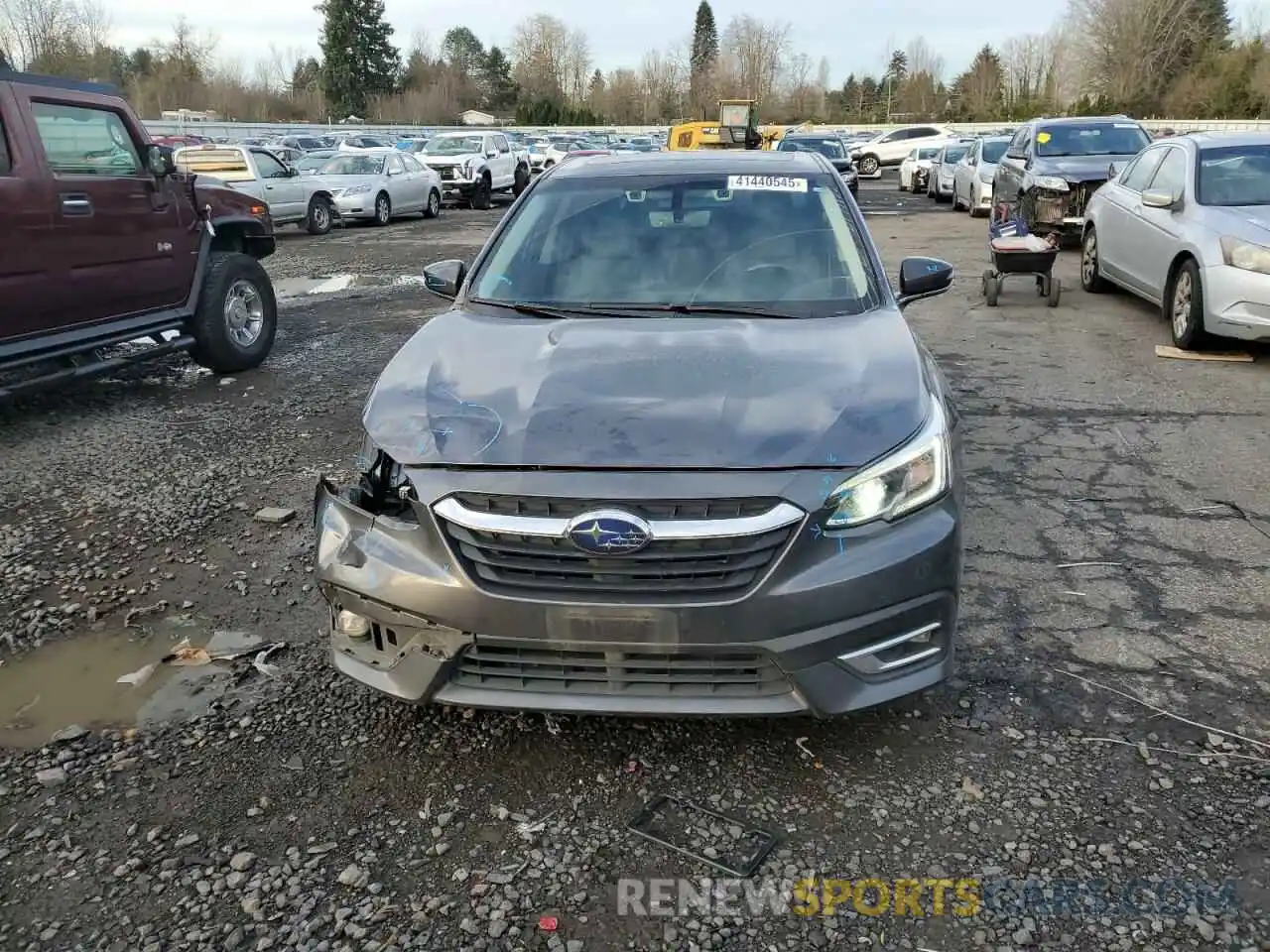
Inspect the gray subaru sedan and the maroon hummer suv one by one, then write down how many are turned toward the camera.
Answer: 1

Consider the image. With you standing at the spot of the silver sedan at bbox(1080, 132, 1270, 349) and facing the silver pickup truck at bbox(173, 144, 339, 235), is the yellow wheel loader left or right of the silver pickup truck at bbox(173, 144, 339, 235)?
right

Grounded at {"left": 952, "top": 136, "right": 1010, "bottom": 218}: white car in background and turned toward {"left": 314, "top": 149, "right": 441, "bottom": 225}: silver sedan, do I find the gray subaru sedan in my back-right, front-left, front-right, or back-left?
front-left

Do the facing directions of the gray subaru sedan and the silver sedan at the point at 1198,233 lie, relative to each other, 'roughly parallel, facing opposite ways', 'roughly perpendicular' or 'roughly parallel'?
roughly parallel

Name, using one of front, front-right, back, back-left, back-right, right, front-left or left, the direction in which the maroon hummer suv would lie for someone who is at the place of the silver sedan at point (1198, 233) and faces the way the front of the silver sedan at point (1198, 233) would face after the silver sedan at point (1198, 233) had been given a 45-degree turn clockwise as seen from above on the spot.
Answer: front-right

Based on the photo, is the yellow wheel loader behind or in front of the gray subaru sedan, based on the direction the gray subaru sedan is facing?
behind

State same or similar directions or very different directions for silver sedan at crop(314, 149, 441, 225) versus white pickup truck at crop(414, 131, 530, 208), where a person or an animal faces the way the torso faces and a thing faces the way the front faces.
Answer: same or similar directions

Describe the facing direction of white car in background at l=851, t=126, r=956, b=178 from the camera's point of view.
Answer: facing the viewer and to the left of the viewer

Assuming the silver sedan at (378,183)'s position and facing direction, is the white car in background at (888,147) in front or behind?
behind

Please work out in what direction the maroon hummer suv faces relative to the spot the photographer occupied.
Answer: facing away from the viewer and to the right of the viewer

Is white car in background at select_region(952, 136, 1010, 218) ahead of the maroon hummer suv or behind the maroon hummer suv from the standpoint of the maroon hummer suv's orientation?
ahead

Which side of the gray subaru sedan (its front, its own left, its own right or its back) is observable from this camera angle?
front

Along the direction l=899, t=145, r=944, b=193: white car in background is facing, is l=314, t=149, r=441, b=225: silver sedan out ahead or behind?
ahead
